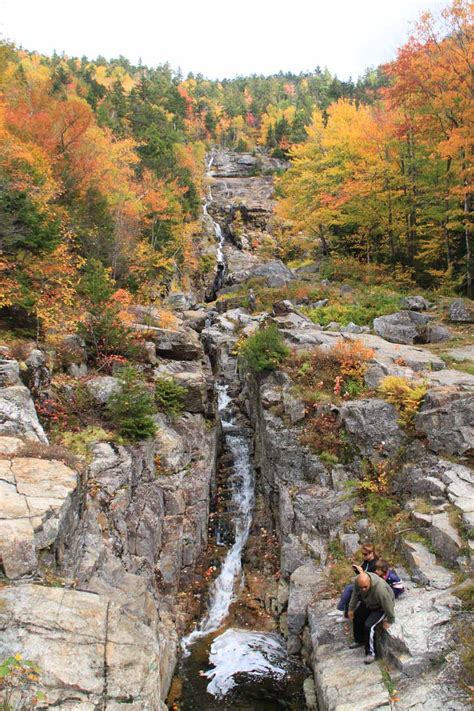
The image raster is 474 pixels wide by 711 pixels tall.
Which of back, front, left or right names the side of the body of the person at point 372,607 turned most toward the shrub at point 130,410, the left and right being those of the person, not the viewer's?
right

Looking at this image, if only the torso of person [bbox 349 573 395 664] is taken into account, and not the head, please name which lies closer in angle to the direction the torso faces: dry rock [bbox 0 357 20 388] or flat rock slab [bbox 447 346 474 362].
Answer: the dry rock

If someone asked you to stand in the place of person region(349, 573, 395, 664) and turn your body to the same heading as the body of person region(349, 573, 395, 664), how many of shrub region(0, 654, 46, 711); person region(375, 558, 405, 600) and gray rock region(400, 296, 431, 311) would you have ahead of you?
1

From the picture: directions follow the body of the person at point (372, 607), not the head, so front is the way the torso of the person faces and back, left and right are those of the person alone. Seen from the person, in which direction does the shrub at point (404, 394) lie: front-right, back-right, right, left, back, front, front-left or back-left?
back-right

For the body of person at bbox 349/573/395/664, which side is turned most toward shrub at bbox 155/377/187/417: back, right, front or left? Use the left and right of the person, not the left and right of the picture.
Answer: right

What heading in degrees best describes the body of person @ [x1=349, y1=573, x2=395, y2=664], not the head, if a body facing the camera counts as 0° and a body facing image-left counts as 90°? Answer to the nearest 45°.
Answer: approximately 45°

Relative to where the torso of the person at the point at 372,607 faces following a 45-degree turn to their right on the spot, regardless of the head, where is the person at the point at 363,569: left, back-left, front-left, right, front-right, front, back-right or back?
right

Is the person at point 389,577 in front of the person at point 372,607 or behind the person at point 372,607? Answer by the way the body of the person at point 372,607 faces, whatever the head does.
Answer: behind

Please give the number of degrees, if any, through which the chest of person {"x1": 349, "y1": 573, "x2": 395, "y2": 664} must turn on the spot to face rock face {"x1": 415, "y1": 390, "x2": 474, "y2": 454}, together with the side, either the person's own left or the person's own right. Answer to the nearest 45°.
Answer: approximately 135° to the person's own right

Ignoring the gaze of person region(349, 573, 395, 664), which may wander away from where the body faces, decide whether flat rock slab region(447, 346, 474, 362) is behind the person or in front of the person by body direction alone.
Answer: behind
